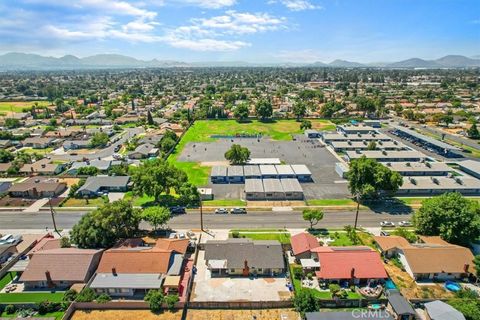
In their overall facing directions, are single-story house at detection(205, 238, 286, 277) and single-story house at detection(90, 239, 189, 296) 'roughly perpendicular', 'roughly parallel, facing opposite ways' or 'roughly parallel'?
roughly parallel

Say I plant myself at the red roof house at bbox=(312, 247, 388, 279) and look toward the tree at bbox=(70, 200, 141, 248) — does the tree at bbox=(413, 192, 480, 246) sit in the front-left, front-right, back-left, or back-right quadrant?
back-right

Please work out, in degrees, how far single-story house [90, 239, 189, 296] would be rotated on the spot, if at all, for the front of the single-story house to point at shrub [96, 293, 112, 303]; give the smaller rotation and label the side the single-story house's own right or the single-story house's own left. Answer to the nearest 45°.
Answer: approximately 135° to the single-story house's own left

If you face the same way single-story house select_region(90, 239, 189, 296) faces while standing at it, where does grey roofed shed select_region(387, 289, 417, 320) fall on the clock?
grey roofed shed select_region(387, 289, 417, 320) is roughly at 4 o'clock from single-story house select_region(90, 239, 189, 296).

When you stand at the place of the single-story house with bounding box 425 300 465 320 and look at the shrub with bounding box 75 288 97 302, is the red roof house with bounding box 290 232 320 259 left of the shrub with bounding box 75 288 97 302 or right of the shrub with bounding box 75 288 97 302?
right

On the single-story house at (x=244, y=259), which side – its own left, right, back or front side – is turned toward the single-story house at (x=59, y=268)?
left

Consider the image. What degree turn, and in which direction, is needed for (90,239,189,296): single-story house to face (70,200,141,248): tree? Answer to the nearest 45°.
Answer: approximately 45° to its left

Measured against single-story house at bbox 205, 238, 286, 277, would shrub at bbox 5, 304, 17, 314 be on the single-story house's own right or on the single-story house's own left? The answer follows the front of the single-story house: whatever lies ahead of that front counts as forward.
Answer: on the single-story house's own left

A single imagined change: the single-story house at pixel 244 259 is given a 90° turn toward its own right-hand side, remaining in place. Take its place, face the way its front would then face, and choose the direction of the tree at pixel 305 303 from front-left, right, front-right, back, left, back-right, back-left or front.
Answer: front-right

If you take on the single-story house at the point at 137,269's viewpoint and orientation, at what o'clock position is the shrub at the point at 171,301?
The shrub is roughly at 5 o'clock from the single-story house.

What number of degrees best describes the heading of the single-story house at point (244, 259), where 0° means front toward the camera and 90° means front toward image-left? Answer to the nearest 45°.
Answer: approximately 180°

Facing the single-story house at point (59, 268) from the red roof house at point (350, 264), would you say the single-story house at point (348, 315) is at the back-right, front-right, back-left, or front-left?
front-left

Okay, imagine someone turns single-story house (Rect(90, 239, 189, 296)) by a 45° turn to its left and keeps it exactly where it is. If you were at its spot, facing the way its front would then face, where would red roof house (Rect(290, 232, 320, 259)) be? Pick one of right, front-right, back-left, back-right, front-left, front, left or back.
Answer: back-right

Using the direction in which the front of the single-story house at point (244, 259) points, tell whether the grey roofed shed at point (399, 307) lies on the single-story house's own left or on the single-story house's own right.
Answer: on the single-story house's own right

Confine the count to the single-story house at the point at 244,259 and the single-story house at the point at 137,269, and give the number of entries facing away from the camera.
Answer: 2

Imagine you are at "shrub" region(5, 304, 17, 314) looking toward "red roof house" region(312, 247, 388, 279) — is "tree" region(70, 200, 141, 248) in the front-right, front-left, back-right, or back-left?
front-left

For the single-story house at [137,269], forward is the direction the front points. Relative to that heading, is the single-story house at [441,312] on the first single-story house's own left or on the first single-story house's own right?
on the first single-story house's own right

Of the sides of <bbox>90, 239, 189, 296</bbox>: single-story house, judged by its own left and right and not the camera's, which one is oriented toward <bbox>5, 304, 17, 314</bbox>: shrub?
left

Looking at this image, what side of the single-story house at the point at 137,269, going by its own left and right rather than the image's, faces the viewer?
back
